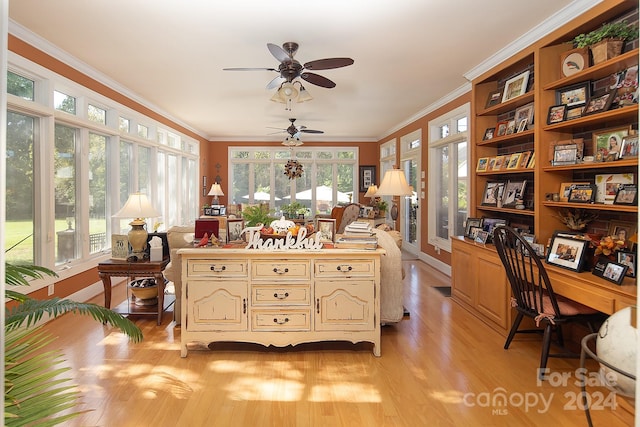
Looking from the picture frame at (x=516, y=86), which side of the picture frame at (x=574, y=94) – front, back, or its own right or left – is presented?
right

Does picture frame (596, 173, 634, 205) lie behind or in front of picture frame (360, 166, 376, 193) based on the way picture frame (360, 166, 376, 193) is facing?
in front

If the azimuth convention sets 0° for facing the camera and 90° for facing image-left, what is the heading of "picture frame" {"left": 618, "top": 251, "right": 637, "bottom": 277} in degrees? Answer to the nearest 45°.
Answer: approximately 45°

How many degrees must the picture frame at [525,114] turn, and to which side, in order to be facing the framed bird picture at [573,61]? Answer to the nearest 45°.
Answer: approximately 90° to its left

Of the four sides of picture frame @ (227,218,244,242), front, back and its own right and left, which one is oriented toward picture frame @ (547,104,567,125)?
left

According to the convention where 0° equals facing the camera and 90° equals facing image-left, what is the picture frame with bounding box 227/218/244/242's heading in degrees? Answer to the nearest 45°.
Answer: approximately 0°

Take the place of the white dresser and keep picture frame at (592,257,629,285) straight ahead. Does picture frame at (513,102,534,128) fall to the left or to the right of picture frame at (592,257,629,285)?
left

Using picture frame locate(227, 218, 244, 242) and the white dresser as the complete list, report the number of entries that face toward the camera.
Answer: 2
